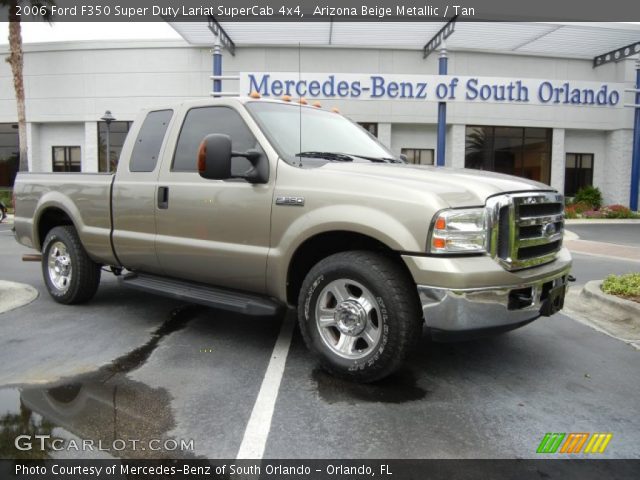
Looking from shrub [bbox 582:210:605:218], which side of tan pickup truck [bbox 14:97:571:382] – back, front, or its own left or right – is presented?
left

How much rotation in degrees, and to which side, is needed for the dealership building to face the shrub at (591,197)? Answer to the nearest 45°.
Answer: approximately 90° to its left

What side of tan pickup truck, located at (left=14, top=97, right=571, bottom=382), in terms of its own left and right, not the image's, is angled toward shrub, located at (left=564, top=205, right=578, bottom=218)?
left

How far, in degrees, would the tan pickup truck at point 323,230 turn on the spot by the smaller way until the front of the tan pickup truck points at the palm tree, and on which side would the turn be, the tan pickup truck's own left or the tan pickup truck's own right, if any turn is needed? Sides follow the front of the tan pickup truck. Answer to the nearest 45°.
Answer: approximately 180°

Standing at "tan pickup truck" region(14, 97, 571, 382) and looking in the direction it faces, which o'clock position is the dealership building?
The dealership building is roughly at 8 o'clock from the tan pickup truck.

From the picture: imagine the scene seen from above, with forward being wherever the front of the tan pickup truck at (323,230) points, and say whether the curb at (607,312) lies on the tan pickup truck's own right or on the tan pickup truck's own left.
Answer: on the tan pickup truck's own left

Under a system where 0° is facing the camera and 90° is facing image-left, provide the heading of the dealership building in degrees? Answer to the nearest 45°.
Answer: approximately 0°

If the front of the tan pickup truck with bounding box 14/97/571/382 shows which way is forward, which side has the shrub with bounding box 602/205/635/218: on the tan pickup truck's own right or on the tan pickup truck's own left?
on the tan pickup truck's own left

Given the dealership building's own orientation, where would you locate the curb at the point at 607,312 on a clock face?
The curb is roughly at 12 o'clock from the dealership building.

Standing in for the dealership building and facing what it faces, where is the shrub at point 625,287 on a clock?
The shrub is roughly at 12 o'clock from the dealership building.
